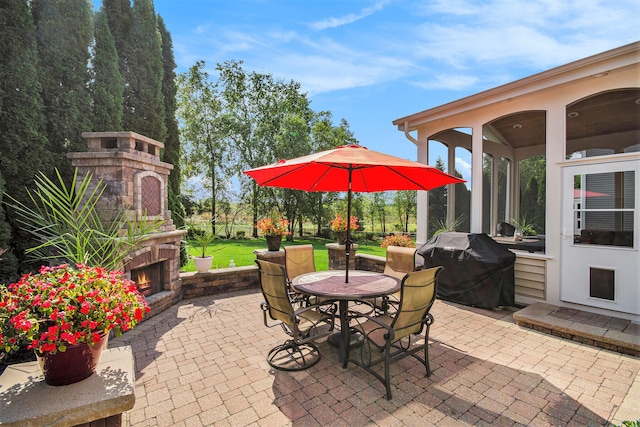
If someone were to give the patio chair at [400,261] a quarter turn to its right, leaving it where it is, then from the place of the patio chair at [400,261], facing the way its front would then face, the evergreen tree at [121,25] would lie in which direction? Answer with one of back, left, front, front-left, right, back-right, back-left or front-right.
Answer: front-left

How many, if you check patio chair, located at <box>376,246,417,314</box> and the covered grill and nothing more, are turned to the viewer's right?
0

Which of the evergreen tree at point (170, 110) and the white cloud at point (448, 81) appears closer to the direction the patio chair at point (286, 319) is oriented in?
the white cloud

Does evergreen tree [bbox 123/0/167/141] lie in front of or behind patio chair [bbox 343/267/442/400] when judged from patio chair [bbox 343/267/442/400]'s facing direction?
in front

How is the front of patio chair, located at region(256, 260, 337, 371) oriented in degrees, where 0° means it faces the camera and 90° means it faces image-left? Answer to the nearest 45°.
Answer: approximately 225°

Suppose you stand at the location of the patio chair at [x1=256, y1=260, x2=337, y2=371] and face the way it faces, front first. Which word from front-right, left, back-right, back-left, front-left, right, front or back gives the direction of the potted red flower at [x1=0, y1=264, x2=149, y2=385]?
back

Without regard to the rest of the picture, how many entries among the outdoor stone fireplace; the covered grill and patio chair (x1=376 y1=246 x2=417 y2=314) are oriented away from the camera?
0

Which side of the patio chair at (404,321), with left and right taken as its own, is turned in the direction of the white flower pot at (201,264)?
front

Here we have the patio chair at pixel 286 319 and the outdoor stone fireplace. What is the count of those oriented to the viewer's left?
0

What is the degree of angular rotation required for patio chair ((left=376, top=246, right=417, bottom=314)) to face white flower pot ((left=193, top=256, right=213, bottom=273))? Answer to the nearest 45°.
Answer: approximately 45° to its right

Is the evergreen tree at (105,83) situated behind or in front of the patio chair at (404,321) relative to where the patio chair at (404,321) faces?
in front

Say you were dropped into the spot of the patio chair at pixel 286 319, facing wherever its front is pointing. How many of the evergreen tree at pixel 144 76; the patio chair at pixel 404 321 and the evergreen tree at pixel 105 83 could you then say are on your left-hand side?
2

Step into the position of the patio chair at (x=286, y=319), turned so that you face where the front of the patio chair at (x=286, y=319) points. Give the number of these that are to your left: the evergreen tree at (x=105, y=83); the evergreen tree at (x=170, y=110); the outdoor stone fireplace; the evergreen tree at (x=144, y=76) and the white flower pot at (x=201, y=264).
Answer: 5

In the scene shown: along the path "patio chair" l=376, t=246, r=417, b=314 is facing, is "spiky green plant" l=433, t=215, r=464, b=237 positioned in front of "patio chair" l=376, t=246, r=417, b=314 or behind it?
behind

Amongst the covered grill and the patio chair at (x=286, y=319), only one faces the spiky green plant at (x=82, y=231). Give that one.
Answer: the covered grill

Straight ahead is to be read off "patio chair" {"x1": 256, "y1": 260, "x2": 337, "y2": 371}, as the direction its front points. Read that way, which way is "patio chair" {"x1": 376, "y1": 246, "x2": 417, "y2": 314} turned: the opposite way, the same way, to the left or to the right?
the opposite way

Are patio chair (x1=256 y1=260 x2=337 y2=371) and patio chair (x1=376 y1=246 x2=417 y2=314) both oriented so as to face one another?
yes
